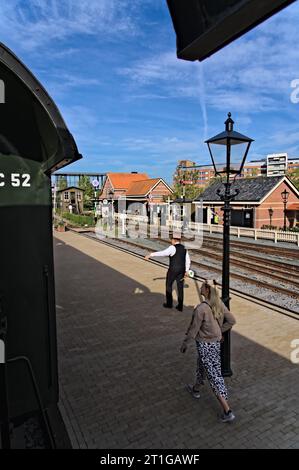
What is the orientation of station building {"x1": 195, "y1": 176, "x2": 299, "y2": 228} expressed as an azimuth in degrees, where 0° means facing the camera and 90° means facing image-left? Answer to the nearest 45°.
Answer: approximately 45°

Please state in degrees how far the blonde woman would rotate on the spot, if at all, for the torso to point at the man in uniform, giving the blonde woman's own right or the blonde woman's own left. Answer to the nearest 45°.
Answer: approximately 45° to the blonde woman's own right

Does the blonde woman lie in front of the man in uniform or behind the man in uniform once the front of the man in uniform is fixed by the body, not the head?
behind

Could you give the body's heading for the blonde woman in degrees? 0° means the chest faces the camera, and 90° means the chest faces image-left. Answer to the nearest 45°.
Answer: approximately 135°

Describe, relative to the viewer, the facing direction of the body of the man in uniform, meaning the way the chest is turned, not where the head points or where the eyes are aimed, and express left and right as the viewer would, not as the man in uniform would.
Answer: facing away from the viewer and to the left of the viewer

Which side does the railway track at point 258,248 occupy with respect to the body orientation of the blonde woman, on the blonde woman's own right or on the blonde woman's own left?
on the blonde woman's own right
